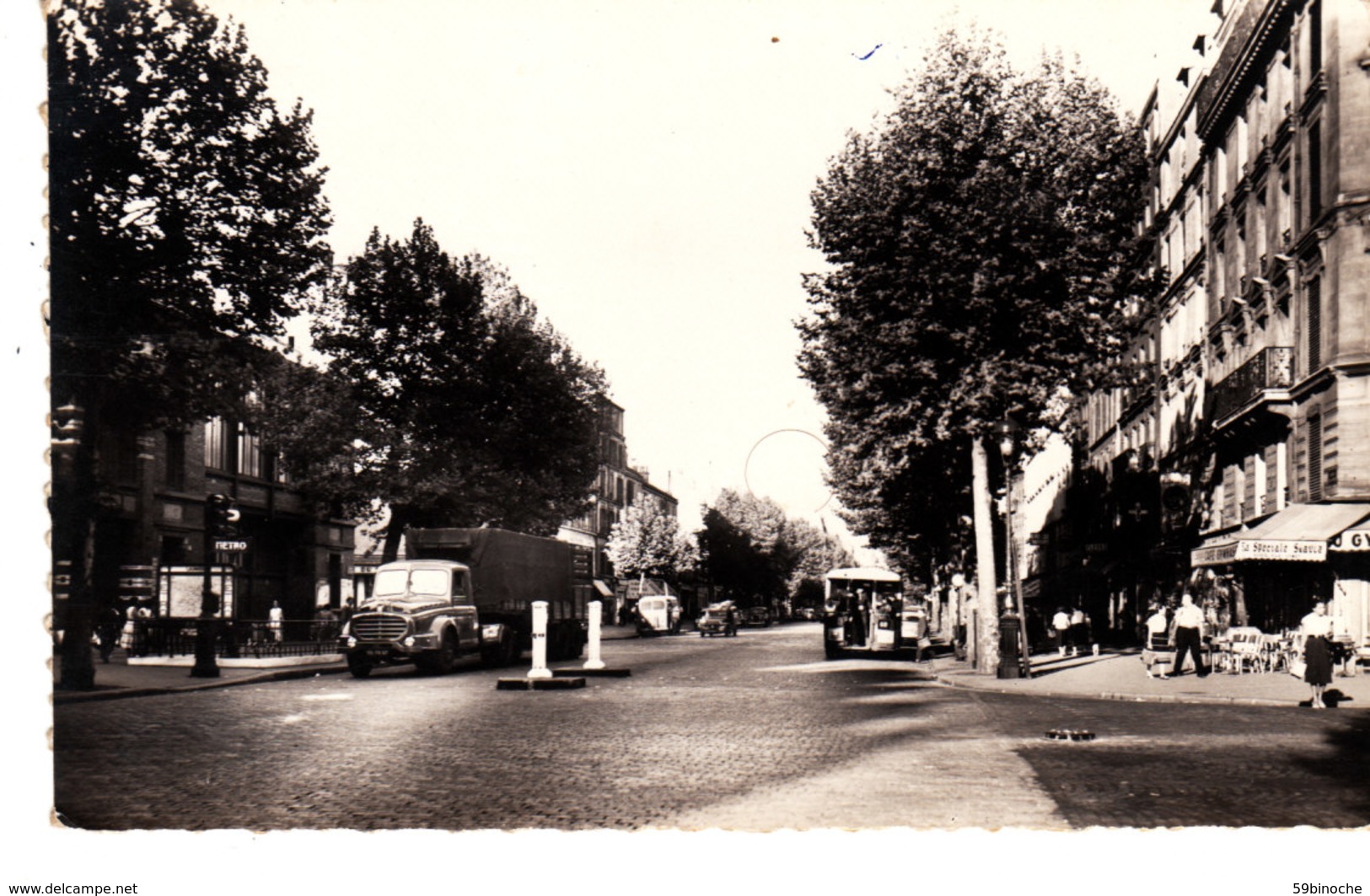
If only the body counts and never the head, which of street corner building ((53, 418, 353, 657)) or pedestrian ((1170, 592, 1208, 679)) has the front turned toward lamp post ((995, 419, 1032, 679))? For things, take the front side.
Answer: the street corner building

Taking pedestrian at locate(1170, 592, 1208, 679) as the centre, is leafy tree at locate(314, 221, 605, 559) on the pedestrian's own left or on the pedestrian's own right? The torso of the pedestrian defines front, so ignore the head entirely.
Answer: on the pedestrian's own right

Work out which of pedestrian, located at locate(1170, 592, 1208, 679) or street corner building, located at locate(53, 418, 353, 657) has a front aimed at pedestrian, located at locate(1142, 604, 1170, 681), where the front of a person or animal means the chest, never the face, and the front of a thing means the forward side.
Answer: the street corner building

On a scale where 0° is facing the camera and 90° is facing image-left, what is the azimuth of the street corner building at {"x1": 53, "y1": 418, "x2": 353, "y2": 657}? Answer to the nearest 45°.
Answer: approximately 315°

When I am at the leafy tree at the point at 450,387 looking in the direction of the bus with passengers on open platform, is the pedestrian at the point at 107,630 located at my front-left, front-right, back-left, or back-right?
back-right

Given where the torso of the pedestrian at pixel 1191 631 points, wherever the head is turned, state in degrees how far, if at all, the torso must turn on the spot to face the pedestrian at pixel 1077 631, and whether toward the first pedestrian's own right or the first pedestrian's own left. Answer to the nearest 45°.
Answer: approximately 180°

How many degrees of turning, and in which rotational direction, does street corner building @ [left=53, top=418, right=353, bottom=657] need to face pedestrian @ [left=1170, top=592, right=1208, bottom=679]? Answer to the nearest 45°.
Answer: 0° — it already faces them

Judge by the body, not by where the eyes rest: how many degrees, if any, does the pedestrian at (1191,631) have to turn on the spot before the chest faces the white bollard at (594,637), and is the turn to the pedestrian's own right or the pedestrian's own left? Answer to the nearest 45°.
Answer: approximately 90° to the pedestrian's own right
